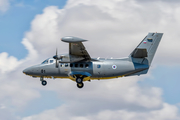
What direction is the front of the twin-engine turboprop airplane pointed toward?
to the viewer's left
